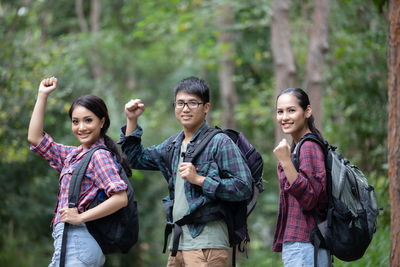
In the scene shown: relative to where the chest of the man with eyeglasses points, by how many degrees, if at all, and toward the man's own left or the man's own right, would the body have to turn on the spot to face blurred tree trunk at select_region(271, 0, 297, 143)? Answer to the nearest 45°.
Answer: approximately 135° to the man's own right

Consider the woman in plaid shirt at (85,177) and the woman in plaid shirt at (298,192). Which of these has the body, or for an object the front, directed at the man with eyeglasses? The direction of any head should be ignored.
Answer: the woman in plaid shirt at (298,192)

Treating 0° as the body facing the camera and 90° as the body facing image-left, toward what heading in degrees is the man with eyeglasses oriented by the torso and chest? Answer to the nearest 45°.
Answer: approximately 45°

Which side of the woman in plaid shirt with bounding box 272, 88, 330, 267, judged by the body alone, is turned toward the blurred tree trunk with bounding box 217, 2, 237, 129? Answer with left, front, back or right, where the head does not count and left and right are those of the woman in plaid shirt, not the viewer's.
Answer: right

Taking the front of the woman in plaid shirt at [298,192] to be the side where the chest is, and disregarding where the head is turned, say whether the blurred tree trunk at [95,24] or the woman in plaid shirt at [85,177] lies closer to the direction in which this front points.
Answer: the woman in plaid shirt

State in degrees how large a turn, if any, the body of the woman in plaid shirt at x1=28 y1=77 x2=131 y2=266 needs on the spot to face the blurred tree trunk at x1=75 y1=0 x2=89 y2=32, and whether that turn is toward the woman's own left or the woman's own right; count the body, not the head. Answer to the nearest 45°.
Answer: approximately 135° to the woman's own right

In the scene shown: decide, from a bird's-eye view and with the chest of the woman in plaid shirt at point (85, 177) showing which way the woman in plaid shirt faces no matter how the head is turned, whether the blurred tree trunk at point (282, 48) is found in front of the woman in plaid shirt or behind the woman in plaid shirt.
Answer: behind

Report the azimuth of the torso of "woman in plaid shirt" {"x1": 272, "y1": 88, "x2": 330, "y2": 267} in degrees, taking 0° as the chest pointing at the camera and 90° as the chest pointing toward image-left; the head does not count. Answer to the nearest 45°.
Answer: approximately 90°

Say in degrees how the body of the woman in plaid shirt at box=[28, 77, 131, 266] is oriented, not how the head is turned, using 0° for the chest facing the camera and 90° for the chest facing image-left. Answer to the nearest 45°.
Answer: approximately 45°
